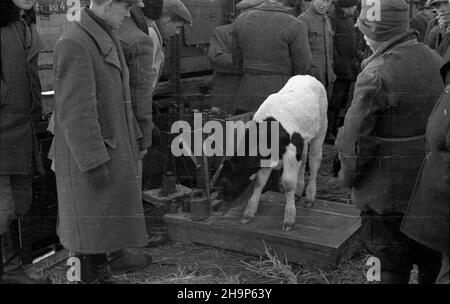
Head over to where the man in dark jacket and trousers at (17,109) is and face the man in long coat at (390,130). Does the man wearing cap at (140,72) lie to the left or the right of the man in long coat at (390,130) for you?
left

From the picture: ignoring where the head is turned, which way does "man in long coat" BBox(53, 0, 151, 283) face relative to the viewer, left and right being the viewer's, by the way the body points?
facing to the right of the viewer

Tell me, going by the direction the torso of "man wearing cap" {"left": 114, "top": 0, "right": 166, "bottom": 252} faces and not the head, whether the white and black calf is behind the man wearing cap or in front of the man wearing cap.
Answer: in front

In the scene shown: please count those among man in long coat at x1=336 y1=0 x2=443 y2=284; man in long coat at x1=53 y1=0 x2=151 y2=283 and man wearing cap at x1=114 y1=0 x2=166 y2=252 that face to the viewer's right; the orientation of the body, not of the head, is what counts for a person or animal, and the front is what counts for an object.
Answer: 2

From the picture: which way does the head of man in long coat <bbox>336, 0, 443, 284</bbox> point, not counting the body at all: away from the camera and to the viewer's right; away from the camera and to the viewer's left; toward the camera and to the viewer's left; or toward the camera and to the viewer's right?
away from the camera and to the viewer's left

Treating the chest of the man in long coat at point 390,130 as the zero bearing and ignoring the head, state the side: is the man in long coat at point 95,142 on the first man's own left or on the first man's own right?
on the first man's own left

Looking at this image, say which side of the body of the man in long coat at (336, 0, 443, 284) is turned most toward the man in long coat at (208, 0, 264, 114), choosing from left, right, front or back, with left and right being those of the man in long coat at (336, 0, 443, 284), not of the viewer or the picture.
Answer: front

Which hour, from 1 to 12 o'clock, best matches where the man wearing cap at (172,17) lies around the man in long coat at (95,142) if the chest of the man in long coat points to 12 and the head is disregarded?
The man wearing cap is roughly at 10 o'clock from the man in long coat.

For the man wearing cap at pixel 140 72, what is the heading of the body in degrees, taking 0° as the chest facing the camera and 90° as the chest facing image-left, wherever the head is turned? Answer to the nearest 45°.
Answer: approximately 270°

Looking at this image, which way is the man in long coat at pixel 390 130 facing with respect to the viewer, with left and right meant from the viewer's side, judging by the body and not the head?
facing away from the viewer and to the left of the viewer
